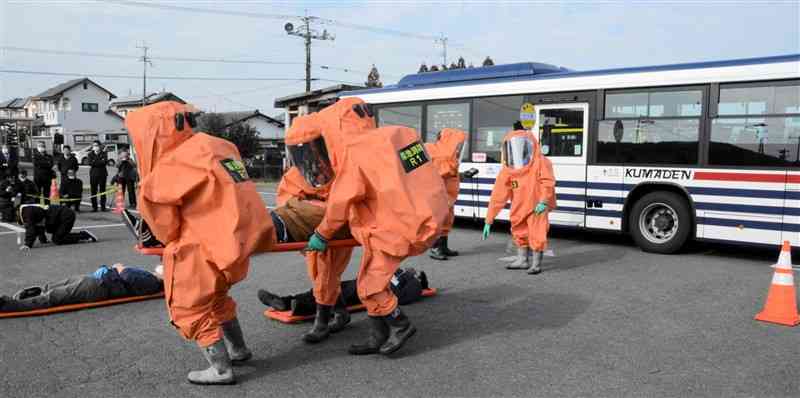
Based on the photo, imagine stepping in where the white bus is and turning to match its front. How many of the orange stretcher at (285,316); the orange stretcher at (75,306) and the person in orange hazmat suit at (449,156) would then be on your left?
3

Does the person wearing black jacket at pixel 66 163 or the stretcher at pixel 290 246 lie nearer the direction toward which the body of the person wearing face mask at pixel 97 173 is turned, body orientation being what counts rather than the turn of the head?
the stretcher

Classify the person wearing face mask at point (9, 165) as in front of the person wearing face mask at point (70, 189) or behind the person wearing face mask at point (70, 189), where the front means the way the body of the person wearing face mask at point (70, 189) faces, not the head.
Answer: behind

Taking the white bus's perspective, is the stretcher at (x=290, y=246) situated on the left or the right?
on its left

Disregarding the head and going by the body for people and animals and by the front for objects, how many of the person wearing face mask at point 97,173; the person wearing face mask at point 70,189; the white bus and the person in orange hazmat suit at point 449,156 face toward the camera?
2
